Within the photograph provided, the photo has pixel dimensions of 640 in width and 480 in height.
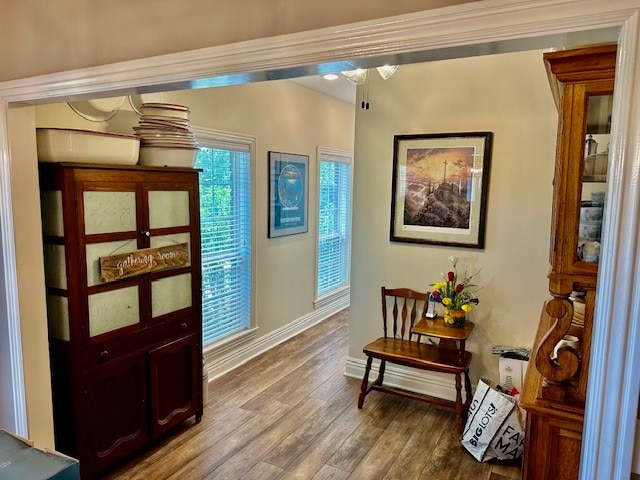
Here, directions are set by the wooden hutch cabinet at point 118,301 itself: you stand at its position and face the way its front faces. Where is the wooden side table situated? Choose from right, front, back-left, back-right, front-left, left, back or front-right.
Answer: front-left

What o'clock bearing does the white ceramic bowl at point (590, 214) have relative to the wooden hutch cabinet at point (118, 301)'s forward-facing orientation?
The white ceramic bowl is roughly at 12 o'clock from the wooden hutch cabinet.

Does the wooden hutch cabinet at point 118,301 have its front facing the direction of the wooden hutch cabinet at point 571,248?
yes

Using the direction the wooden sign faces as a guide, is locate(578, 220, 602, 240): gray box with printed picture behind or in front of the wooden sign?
in front

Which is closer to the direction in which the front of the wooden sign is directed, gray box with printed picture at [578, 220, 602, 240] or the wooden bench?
the gray box with printed picture

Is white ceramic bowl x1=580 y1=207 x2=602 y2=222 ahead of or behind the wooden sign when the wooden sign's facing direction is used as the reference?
ahead

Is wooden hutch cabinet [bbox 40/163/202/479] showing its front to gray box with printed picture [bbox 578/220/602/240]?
yes
